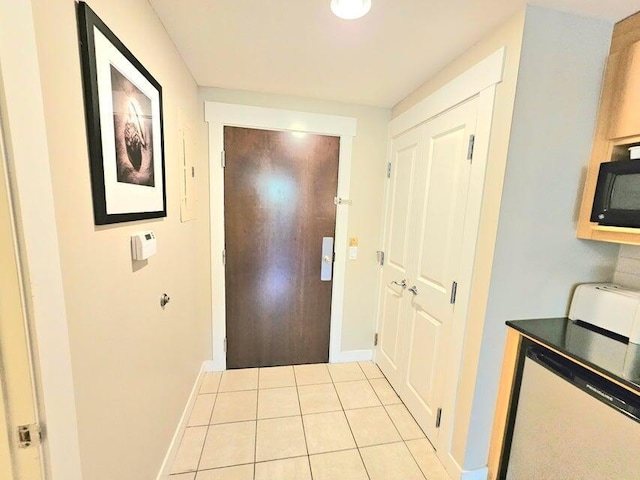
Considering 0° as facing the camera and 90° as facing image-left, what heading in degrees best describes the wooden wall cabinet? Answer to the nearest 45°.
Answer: approximately 45°

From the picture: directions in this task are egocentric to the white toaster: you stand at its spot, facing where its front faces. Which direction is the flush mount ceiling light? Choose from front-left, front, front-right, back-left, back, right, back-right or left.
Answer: front

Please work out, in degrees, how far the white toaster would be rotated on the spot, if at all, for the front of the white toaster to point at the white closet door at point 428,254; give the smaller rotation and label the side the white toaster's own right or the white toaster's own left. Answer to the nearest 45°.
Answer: approximately 45° to the white toaster's own right

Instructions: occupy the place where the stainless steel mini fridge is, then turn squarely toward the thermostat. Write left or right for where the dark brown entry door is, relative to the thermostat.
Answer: right

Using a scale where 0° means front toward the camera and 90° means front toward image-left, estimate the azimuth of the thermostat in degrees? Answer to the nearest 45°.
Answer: approximately 315°

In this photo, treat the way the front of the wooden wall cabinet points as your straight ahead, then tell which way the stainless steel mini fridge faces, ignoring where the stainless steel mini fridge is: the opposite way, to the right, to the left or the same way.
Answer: the same way

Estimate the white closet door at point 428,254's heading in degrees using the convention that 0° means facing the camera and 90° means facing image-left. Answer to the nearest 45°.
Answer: approximately 45°

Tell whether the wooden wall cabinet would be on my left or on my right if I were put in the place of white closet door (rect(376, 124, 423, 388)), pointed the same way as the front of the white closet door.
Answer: on my left

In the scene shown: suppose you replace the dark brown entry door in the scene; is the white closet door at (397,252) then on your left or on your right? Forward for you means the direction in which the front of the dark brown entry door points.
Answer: on your left

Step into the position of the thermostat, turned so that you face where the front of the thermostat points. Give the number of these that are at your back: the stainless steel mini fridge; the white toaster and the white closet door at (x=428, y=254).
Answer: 0

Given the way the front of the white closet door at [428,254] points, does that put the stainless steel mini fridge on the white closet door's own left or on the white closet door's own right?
on the white closet door's own left

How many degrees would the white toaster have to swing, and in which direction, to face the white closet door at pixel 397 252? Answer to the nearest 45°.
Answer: approximately 45° to its right

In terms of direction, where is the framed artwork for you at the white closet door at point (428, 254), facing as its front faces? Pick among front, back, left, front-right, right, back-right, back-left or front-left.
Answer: front

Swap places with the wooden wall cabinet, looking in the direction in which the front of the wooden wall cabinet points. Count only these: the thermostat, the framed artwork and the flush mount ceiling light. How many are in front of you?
3

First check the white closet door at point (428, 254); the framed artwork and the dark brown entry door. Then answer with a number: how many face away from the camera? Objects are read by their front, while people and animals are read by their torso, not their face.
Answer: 0

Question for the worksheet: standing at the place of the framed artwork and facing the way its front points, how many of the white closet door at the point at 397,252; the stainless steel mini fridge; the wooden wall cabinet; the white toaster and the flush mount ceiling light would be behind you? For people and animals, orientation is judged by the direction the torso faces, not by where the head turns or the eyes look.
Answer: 0

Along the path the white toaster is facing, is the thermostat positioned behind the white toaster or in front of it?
in front
